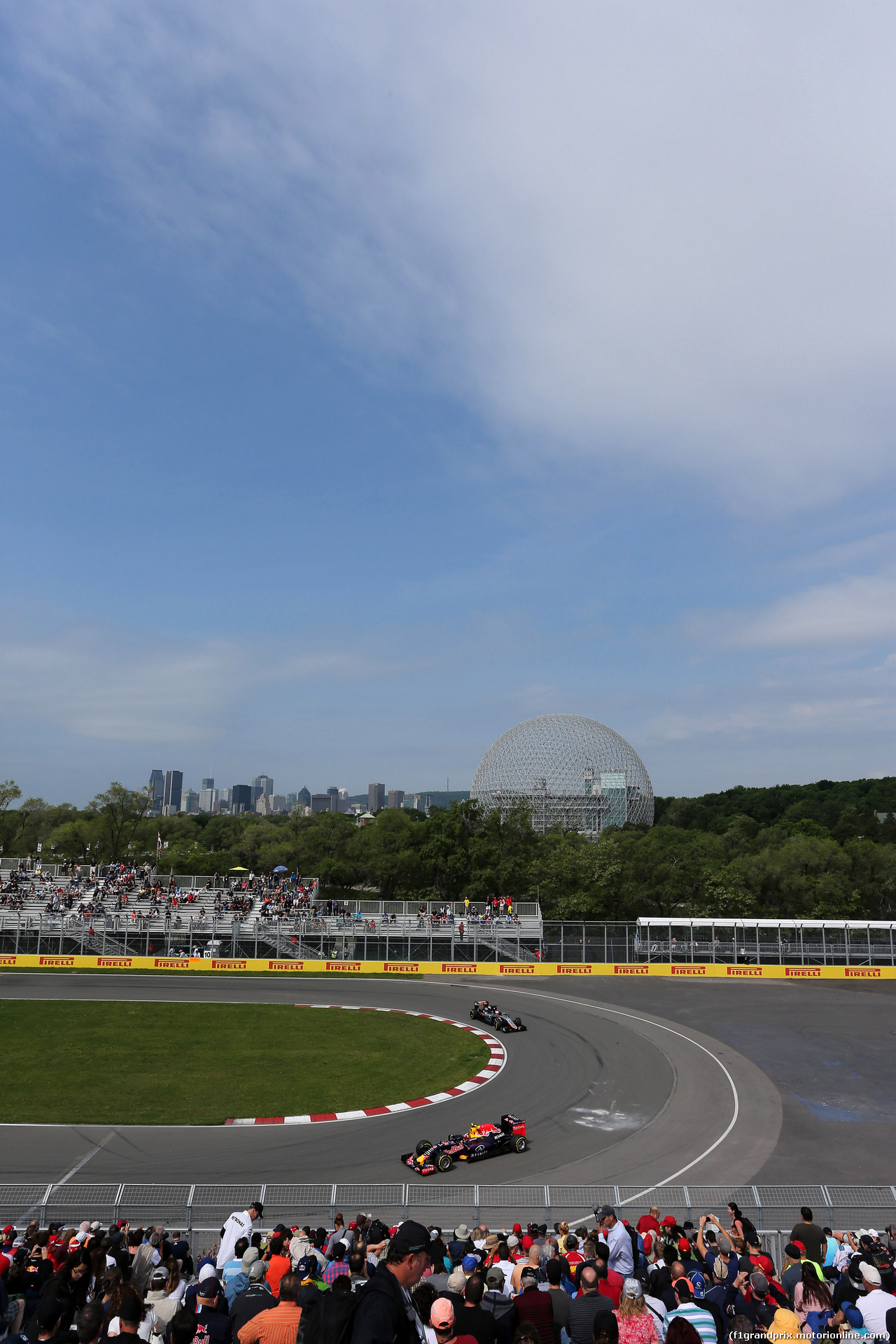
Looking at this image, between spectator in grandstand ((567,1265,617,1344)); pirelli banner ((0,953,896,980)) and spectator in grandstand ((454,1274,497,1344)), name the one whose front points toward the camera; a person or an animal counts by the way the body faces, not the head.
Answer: the pirelli banner

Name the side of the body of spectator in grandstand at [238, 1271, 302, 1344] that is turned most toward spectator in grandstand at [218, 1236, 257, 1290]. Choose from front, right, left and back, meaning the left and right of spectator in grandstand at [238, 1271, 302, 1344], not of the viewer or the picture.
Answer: front

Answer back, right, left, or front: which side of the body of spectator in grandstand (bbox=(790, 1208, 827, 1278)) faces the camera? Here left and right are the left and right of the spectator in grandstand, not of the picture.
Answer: back

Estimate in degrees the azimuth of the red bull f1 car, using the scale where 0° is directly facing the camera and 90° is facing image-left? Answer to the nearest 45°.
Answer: approximately 45°

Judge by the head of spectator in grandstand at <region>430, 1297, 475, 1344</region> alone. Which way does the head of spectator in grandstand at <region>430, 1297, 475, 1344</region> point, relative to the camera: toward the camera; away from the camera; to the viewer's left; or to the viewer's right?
away from the camera

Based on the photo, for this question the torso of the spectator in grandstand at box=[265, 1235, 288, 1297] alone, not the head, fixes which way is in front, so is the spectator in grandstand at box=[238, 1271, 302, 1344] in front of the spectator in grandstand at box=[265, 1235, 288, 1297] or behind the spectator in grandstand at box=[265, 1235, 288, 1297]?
behind

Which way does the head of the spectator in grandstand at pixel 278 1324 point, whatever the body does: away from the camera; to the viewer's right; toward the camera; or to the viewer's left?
away from the camera

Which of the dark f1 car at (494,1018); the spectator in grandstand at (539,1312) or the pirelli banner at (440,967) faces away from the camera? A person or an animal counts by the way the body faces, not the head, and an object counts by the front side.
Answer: the spectator in grandstand

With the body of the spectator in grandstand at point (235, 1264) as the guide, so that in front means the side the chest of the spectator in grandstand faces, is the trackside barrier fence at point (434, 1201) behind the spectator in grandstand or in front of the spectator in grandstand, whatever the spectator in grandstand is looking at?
in front

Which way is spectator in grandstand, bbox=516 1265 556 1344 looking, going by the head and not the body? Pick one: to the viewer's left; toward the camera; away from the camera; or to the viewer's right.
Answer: away from the camera

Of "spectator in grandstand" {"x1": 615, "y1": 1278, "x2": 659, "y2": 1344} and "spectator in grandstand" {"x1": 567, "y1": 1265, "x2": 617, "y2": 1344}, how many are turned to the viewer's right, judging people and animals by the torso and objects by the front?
0

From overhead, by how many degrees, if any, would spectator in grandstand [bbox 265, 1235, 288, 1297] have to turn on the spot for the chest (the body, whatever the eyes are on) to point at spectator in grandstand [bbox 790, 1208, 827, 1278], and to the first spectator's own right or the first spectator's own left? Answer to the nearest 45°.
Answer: approximately 90° to the first spectator's own right

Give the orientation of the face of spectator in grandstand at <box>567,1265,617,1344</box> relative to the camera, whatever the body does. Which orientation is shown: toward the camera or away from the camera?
away from the camera

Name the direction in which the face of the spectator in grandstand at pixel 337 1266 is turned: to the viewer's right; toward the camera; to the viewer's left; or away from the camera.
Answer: away from the camera

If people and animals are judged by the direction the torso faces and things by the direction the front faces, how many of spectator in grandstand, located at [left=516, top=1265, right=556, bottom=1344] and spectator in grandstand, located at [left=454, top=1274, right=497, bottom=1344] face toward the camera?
0

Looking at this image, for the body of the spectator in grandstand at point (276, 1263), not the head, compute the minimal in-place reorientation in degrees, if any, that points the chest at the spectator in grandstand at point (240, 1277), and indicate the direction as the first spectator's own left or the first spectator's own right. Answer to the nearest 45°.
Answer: approximately 135° to the first spectator's own left

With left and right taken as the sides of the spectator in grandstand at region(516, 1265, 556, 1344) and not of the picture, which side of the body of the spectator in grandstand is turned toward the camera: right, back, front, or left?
back
